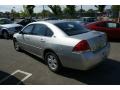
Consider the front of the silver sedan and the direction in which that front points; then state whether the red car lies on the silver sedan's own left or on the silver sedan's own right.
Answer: on the silver sedan's own right

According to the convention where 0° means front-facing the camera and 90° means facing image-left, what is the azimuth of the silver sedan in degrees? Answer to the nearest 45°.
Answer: approximately 135°

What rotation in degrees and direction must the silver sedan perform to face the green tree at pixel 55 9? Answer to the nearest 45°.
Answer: approximately 45° to its right

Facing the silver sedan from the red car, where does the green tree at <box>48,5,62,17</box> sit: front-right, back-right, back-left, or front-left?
back-right
